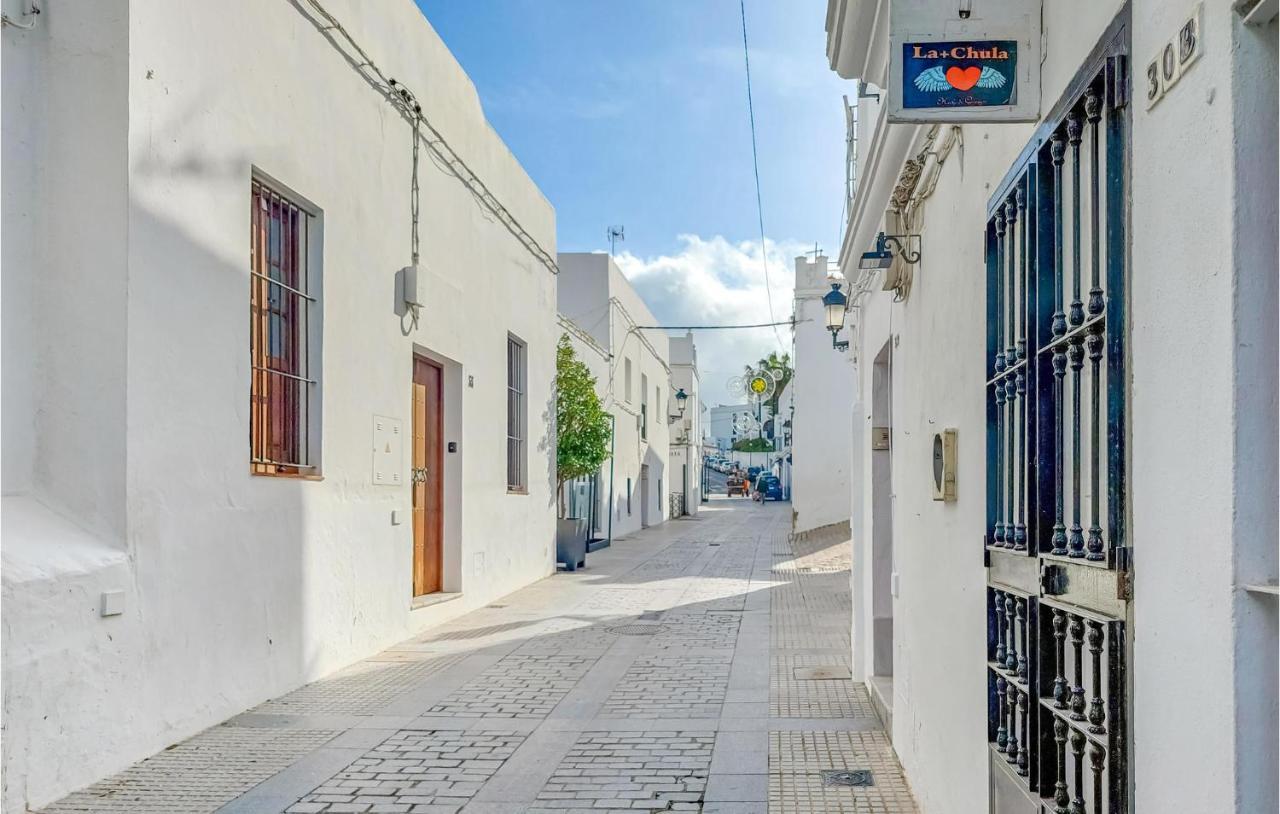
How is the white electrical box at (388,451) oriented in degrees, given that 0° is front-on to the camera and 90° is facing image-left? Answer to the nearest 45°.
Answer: approximately 315°

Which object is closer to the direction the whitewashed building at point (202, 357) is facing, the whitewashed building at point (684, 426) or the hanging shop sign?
the hanging shop sign

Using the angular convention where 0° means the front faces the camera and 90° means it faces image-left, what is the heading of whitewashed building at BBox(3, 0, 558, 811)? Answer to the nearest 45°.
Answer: approximately 315°

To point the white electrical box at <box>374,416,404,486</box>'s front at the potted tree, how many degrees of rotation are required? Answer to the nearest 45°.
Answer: approximately 135° to its left
